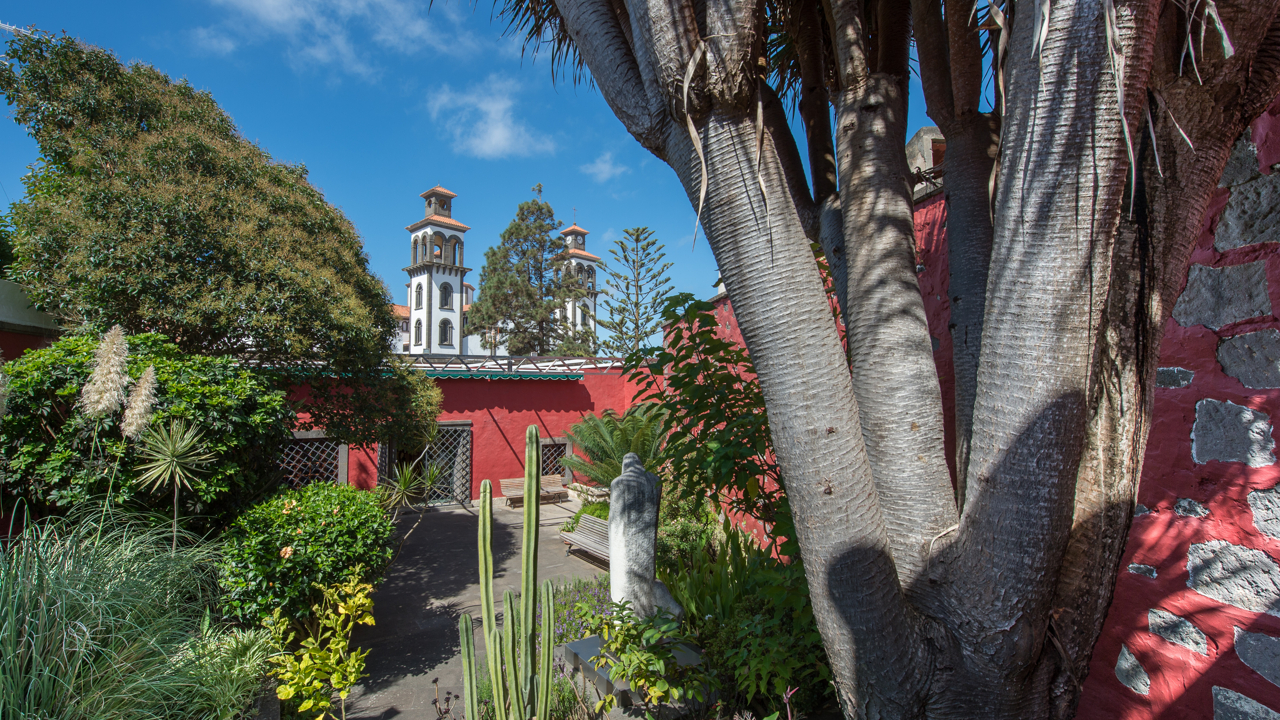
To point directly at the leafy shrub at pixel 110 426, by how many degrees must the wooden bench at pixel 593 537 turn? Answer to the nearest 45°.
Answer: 0° — it already faces it

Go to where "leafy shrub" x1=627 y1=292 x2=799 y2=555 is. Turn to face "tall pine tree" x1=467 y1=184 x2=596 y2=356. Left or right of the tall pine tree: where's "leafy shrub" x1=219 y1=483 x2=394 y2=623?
left

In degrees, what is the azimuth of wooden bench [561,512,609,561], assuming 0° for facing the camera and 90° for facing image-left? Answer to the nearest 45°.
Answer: approximately 45°

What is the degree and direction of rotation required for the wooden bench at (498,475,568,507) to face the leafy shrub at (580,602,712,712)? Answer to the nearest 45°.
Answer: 0° — it already faces it

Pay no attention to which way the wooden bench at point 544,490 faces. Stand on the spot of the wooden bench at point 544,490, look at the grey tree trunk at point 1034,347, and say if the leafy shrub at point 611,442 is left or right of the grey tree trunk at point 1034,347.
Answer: left

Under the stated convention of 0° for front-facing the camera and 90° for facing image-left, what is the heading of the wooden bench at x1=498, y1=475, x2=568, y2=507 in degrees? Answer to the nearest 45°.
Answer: approximately 0°

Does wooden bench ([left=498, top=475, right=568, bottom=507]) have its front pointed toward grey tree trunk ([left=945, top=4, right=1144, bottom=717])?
yes
